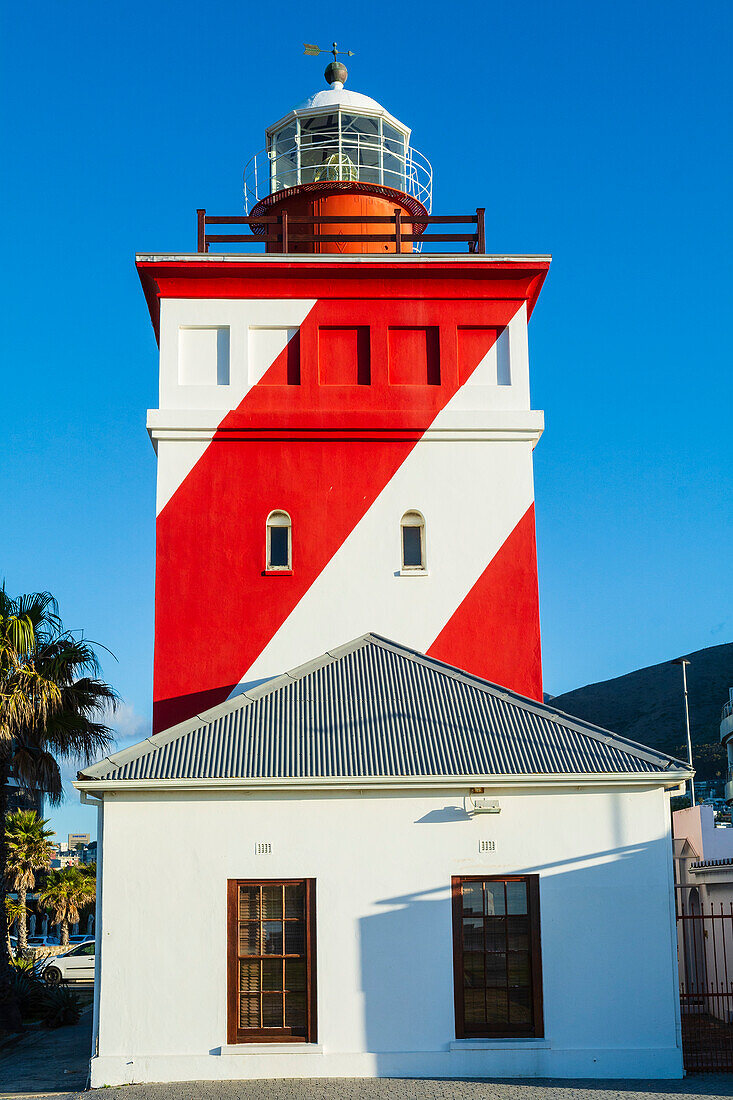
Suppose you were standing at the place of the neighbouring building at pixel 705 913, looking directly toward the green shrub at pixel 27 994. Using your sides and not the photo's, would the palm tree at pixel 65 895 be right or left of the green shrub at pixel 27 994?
right

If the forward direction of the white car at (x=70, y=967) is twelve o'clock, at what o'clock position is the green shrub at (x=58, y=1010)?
The green shrub is roughly at 9 o'clock from the white car.

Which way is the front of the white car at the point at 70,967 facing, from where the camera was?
facing to the left of the viewer
